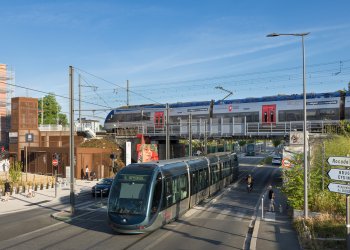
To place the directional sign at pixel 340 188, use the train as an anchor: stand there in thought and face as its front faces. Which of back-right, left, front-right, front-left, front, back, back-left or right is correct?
left

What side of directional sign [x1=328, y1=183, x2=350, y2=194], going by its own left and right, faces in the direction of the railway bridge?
back

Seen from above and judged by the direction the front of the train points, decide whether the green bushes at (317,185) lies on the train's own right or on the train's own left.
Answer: on the train's own left

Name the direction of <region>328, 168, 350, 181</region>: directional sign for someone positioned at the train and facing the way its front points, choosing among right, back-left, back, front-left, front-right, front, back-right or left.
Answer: left

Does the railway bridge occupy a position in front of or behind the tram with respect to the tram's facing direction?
behind

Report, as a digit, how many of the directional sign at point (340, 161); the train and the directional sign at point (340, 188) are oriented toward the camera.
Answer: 2

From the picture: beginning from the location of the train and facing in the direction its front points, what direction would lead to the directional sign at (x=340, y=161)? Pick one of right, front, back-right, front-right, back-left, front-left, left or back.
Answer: left

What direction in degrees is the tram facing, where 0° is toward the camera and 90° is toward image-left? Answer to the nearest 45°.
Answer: approximately 45°

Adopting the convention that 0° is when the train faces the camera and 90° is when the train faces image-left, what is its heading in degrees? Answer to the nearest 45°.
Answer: approximately 90°

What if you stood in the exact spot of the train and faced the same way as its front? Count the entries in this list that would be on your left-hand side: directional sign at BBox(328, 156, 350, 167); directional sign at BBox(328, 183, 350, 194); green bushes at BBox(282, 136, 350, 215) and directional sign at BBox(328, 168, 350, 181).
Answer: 4
